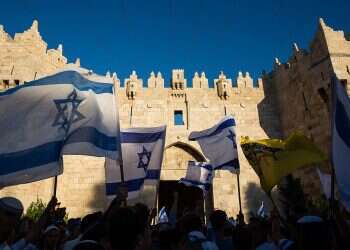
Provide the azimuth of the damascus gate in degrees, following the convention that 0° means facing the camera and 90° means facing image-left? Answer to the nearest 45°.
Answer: approximately 0°

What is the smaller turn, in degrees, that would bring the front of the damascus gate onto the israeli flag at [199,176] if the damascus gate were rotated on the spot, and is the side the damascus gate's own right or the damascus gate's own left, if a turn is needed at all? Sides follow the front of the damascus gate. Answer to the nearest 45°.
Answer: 0° — it already faces it

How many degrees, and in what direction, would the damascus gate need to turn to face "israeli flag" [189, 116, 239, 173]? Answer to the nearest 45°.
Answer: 0° — it already faces it

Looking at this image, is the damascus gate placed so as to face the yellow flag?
yes

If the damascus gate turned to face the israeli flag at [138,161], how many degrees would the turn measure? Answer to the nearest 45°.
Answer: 0° — it already faces it

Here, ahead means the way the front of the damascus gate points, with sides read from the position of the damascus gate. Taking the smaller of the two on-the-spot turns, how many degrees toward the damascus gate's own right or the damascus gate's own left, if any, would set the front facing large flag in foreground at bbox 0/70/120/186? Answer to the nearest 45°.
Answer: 0° — it already faces it
